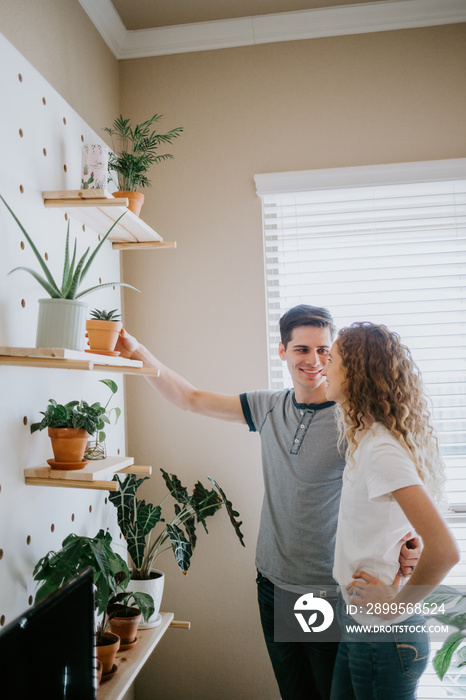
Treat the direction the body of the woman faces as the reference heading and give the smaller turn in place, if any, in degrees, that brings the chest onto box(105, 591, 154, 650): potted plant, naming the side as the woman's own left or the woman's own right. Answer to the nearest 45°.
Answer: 0° — they already face it

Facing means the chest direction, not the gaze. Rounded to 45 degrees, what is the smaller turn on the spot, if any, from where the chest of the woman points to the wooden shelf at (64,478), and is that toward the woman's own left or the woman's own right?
0° — they already face it

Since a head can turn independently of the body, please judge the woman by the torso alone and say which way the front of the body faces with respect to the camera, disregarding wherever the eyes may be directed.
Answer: to the viewer's left

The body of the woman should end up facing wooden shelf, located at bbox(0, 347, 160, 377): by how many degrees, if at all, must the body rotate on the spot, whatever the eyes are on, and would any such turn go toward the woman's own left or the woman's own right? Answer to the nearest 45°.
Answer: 0° — they already face it

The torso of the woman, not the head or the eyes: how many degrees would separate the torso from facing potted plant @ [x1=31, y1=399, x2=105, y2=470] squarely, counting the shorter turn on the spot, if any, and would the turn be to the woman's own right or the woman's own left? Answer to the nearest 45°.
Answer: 0° — they already face it

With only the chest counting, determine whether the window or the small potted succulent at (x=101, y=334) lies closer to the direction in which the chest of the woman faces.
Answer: the small potted succulent
